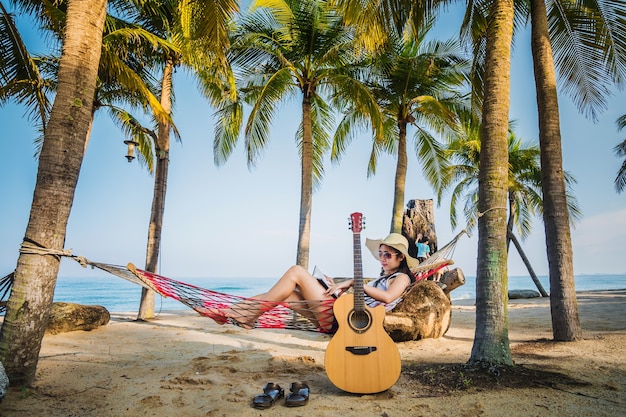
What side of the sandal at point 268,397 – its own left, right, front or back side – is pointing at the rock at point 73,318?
right

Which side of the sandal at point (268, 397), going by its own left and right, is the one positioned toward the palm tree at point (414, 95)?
back

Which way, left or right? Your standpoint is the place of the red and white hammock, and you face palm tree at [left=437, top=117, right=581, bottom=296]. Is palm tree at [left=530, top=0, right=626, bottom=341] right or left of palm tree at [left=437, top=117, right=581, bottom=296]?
right

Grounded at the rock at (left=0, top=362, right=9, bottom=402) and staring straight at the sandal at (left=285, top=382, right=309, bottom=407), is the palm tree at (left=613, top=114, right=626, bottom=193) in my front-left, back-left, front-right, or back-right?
front-left

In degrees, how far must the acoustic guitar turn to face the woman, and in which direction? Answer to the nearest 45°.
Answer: approximately 135° to its right

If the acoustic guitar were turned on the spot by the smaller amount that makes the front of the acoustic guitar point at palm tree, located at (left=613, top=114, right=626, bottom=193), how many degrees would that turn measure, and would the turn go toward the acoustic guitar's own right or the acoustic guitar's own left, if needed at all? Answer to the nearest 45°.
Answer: approximately 135° to the acoustic guitar's own left

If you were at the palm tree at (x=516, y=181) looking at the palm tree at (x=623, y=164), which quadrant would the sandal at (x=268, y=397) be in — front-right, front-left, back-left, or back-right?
back-right

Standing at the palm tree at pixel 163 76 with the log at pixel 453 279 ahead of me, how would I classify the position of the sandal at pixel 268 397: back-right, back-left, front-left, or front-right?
front-right

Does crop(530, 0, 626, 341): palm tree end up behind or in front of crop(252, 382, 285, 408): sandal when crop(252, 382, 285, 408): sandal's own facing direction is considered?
behind

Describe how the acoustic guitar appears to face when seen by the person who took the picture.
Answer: facing the viewer

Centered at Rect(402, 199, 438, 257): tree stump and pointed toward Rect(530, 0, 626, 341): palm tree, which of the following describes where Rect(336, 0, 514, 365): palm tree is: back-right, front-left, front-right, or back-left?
front-right

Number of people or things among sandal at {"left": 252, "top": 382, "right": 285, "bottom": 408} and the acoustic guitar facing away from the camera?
0

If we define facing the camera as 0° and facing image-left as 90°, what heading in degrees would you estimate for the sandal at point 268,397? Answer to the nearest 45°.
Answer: approximately 45°

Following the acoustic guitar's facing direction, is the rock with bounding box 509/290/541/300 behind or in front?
behind

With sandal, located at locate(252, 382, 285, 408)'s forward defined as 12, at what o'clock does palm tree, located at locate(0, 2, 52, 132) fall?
The palm tree is roughly at 3 o'clock from the sandal.

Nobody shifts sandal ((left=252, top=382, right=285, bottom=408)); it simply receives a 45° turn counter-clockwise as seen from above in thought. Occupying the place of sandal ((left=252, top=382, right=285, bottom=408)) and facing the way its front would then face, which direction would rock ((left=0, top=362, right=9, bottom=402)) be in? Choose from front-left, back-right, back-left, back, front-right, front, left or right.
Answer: right
